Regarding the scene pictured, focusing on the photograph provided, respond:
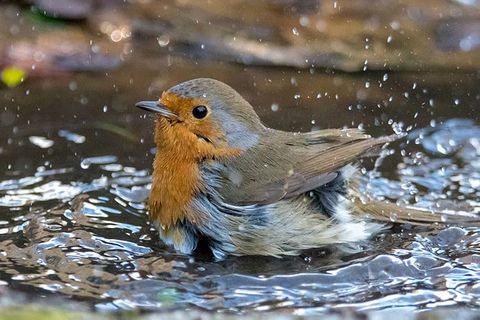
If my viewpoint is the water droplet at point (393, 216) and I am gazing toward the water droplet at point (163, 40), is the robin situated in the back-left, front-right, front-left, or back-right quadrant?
front-left

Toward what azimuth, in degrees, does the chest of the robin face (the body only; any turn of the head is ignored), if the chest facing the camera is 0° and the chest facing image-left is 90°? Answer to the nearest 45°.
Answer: approximately 90°

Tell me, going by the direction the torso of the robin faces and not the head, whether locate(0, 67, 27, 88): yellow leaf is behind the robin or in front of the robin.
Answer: in front

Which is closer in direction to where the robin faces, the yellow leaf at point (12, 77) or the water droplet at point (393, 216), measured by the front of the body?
the yellow leaf
